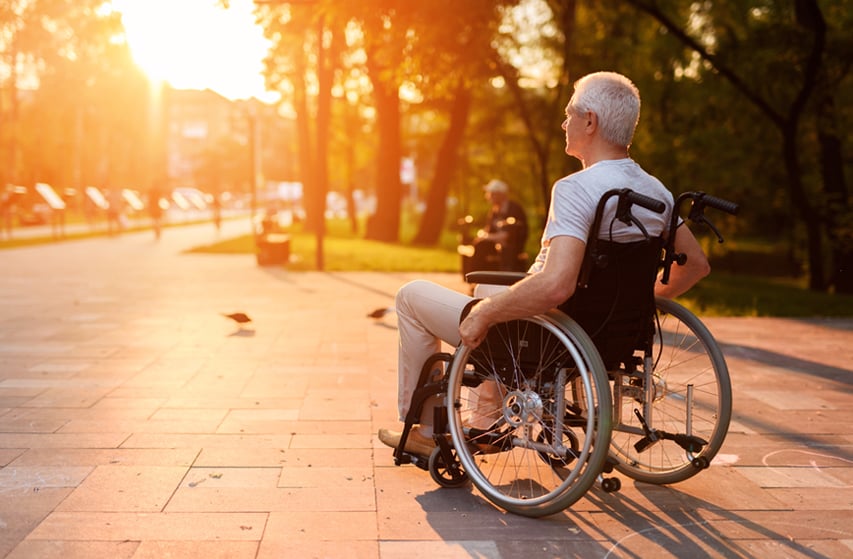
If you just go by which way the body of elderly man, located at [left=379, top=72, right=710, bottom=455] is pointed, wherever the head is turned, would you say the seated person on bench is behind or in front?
in front

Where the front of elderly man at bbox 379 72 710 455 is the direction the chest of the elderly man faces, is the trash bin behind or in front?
in front

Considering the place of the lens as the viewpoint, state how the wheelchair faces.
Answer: facing away from the viewer and to the left of the viewer

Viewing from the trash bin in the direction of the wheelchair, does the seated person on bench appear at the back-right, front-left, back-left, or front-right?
front-left

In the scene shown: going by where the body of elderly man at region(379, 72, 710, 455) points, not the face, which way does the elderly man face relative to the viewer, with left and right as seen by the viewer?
facing away from the viewer and to the left of the viewer

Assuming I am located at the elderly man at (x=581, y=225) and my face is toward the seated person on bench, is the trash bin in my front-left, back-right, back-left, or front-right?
front-left

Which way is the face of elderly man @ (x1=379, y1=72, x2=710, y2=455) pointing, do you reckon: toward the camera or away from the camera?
away from the camera

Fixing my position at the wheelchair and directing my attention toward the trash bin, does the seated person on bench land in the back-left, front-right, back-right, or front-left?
front-right
